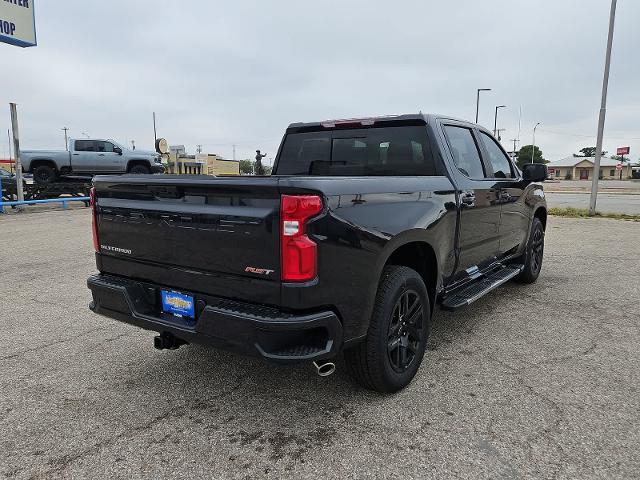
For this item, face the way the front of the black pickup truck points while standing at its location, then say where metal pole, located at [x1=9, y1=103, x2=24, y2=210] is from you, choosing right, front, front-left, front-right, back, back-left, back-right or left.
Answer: left

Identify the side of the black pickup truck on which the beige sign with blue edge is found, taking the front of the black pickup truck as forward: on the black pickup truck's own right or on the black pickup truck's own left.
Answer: on the black pickup truck's own left

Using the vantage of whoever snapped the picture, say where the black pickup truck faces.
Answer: facing away from the viewer and to the right of the viewer

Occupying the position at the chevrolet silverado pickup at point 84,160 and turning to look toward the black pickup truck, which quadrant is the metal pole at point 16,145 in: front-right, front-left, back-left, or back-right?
front-right

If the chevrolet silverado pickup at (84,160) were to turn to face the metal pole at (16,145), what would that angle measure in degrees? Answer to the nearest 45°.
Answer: approximately 135° to its right

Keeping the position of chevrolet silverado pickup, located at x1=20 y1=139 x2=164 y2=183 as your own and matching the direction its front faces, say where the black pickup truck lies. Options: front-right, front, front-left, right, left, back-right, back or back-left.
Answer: right

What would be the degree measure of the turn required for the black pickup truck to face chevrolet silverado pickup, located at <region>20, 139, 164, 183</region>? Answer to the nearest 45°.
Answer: approximately 90° to its left

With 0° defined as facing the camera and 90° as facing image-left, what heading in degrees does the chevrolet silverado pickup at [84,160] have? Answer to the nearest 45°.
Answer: approximately 270°

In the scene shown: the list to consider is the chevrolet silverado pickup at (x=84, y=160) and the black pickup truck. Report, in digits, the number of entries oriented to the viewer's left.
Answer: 0

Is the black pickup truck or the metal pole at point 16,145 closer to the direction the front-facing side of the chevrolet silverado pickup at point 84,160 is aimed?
the black pickup truck
